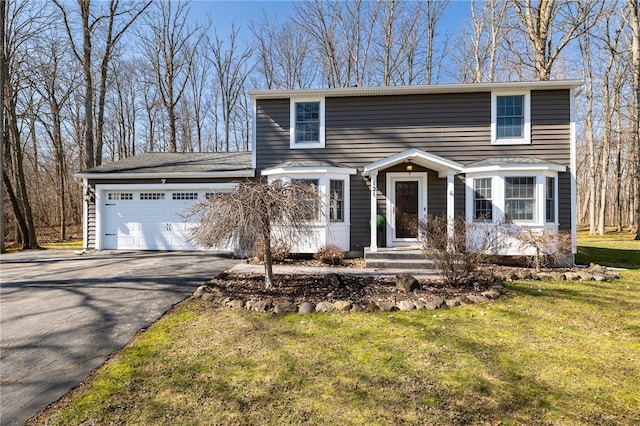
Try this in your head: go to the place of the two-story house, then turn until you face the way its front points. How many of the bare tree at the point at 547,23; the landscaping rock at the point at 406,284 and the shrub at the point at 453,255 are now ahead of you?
2

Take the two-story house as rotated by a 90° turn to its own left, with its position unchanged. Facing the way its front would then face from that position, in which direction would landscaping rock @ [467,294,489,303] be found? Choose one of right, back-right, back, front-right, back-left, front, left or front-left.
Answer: right

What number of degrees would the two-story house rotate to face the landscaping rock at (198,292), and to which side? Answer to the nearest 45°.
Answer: approximately 45° to its right

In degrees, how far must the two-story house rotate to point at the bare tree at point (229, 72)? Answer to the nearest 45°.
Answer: approximately 135° to its right

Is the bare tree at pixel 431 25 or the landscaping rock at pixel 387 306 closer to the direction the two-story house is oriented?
the landscaping rock

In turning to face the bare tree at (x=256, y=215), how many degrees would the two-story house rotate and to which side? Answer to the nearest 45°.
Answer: approximately 45° to its right

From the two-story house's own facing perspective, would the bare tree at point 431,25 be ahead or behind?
behind

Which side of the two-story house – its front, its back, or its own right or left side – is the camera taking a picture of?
front

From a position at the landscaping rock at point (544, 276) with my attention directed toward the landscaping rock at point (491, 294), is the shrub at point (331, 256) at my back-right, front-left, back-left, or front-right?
front-right

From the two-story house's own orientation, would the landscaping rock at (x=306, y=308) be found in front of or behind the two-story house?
in front

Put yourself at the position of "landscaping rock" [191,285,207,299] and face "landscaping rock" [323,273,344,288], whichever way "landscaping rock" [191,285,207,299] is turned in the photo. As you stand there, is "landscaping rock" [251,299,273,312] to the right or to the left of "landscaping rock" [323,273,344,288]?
right

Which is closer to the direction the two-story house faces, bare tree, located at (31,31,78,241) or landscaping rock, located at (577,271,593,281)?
the landscaping rock

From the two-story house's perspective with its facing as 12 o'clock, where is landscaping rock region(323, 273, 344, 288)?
The landscaping rock is roughly at 1 o'clock from the two-story house.

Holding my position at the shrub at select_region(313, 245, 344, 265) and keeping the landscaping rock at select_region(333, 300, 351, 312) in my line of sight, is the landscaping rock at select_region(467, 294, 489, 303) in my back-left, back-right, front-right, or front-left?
front-left

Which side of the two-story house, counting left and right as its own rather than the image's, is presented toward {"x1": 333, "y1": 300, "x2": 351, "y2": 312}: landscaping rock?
front
